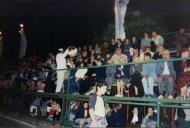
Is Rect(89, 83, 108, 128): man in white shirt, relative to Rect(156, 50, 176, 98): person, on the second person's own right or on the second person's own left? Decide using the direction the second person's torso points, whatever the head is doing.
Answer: on the second person's own right

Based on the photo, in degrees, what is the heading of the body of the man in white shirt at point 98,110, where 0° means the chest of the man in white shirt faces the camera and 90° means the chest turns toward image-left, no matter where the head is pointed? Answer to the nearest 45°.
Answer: approximately 315°
